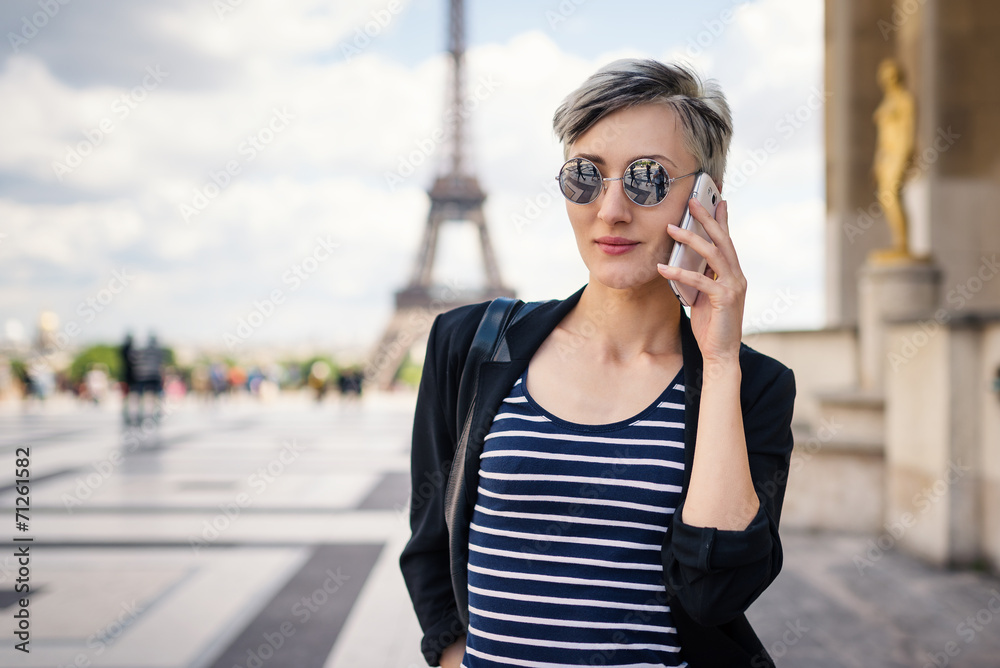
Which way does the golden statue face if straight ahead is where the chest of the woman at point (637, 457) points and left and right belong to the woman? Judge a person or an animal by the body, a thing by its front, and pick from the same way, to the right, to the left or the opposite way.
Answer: to the right

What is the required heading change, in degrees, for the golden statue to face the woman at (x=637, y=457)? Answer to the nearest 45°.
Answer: approximately 90° to its left

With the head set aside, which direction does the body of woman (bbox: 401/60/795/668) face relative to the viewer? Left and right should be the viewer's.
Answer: facing the viewer

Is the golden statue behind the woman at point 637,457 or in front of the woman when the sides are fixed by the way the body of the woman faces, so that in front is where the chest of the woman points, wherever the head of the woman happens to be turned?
behind

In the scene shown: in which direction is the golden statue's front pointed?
to the viewer's left

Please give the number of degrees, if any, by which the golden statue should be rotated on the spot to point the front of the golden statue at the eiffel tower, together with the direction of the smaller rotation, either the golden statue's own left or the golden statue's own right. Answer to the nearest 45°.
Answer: approximately 45° to the golden statue's own right

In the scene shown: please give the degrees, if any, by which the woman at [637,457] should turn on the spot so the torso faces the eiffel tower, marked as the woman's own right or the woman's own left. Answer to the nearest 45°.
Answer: approximately 180°

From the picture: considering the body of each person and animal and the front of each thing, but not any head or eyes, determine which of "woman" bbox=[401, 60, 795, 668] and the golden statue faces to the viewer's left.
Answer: the golden statue

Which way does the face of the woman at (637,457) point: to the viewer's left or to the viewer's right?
to the viewer's left

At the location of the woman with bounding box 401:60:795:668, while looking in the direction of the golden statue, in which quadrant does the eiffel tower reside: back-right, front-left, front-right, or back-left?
front-left

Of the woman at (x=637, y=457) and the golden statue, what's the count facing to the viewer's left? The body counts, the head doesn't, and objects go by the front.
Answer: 1
